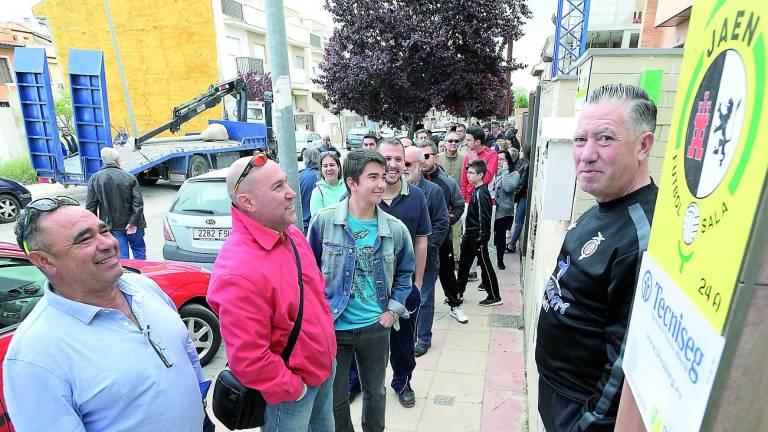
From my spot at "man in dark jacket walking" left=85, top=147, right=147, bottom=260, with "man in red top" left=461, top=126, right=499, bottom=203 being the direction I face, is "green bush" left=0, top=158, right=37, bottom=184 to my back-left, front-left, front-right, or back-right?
back-left

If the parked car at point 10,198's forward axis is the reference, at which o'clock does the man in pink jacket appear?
The man in pink jacket is roughly at 3 o'clock from the parked car.

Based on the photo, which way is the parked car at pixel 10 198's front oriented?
to the viewer's right

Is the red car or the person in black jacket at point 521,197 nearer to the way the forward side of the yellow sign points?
the red car

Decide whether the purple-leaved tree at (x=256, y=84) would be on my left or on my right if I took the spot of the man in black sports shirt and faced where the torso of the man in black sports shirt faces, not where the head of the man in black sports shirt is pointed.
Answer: on my right

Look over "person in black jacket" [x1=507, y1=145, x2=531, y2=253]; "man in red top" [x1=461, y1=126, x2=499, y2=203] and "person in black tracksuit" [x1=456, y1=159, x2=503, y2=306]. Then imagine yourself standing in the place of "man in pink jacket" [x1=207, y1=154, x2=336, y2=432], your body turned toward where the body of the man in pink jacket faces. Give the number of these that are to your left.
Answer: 3

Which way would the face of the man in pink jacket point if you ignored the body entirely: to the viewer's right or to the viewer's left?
to the viewer's right

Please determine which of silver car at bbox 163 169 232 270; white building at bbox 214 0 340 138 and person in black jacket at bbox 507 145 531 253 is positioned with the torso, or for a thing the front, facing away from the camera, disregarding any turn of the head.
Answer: the silver car

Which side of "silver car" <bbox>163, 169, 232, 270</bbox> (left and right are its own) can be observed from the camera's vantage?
back
